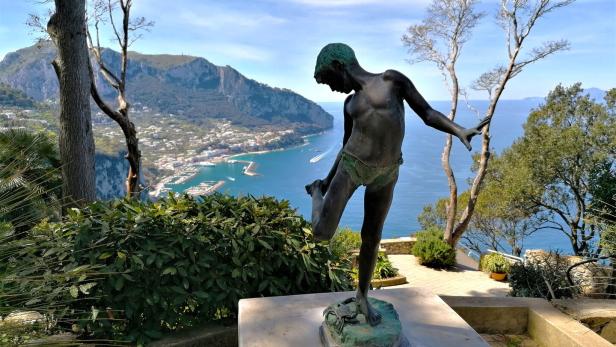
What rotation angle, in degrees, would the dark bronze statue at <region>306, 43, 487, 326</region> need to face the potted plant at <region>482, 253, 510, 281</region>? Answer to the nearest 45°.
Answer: approximately 180°

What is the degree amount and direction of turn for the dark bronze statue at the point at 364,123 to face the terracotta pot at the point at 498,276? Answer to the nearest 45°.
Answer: approximately 180°

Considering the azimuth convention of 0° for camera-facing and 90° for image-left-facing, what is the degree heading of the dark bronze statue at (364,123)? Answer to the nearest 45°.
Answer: approximately 0°

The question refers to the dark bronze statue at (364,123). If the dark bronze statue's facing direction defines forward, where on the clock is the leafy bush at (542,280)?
The leafy bush is roughly at 7 o'clock from the dark bronze statue.

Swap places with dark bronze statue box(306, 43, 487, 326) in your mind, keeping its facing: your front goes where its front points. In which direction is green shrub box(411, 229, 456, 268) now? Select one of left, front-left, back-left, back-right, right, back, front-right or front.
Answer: back

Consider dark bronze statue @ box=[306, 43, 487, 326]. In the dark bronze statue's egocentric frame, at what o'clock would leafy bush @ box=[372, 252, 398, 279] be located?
The leafy bush is roughly at 6 o'clock from the dark bronze statue.

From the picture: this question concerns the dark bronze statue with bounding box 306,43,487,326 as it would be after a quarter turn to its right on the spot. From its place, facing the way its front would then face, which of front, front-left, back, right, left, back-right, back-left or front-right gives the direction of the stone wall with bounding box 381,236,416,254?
right

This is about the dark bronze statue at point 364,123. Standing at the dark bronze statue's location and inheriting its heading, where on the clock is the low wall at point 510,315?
The low wall is roughly at 7 o'clock from the dark bronze statue.
